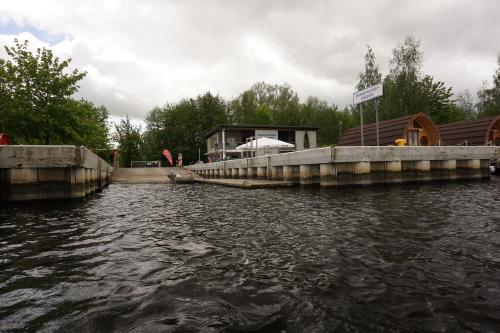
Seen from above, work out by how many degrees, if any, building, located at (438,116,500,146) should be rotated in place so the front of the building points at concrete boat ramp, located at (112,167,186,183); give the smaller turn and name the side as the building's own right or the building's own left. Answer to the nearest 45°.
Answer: approximately 90° to the building's own right

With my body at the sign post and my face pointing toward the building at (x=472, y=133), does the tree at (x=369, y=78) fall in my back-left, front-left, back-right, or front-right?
front-left

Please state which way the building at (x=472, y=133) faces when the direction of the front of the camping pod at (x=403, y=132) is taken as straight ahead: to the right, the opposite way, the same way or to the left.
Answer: the same way

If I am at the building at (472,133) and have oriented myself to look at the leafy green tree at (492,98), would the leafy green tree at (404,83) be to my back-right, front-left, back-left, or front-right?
front-left
